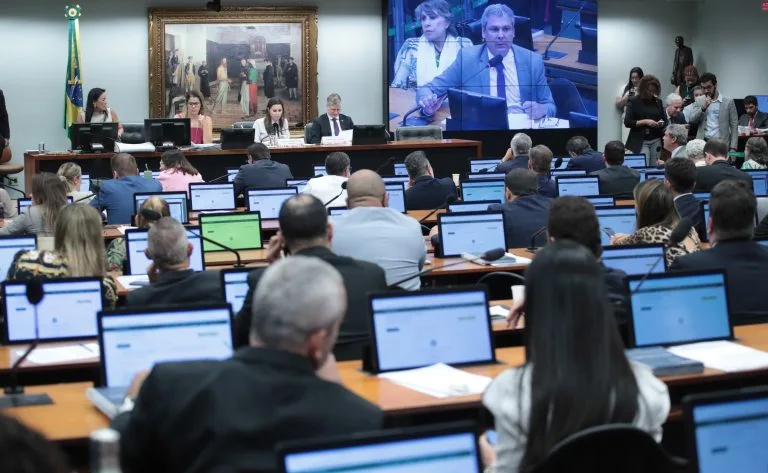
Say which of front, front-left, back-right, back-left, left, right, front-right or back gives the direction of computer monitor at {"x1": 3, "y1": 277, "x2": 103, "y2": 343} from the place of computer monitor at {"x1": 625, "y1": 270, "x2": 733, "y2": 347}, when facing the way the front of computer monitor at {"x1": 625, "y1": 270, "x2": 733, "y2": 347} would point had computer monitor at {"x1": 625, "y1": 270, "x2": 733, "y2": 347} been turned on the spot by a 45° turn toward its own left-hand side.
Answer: back-right

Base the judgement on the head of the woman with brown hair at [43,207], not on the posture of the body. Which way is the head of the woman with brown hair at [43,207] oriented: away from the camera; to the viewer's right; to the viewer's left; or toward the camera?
away from the camera

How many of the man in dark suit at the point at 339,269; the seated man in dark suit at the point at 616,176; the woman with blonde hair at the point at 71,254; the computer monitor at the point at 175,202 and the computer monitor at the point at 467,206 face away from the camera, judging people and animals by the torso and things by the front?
3

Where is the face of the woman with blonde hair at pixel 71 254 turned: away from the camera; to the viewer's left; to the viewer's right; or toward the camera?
away from the camera

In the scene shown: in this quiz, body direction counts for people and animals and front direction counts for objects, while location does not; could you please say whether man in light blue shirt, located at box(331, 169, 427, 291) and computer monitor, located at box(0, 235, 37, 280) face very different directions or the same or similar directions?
very different directions

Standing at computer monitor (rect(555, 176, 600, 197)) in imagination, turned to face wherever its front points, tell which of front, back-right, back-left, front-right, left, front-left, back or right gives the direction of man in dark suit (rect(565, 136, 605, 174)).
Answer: back

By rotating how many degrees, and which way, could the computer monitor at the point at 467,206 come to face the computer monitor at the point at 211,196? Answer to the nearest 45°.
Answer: approximately 135° to its right

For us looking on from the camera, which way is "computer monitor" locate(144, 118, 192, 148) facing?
facing away from the viewer

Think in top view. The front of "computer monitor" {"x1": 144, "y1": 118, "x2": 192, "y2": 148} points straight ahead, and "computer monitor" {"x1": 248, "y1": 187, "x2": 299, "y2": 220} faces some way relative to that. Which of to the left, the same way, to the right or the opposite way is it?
the opposite way

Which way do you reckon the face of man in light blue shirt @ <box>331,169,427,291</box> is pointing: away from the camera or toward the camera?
away from the camera
